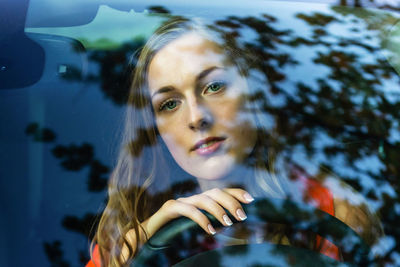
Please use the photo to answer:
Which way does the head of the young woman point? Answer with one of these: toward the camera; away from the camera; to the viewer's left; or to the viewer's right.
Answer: toward the camera

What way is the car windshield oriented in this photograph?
toward the camera

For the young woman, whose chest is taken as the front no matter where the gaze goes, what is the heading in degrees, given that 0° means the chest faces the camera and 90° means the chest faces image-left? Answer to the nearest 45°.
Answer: approximately 0°

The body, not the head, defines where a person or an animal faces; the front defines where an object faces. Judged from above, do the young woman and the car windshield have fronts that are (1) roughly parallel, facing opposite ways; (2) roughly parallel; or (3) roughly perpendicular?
roughly parallel
